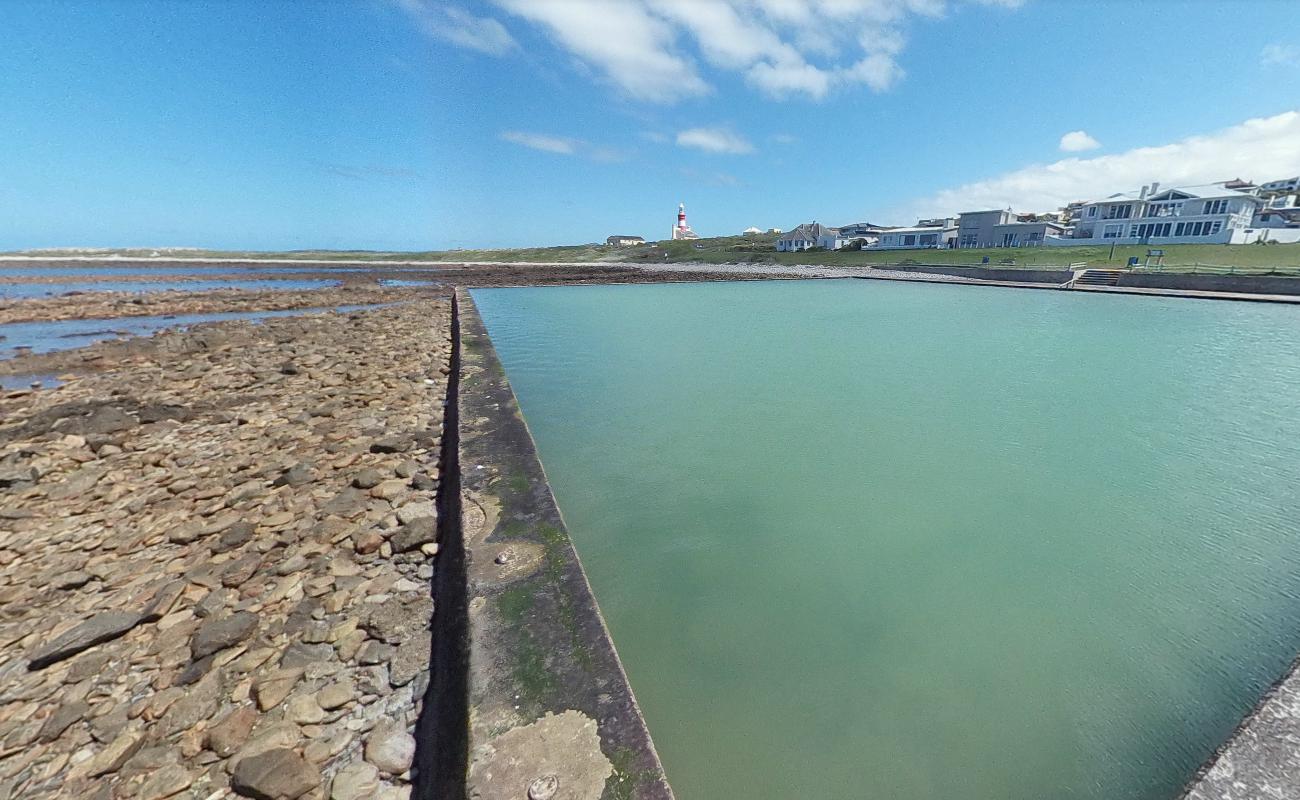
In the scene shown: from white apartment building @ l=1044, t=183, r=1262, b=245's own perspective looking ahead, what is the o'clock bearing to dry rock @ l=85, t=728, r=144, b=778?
The dry rock is roughly at 12 o'clock from the white apartment building.

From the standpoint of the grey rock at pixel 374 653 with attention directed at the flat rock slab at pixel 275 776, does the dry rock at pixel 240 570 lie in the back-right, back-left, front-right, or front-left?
back-right

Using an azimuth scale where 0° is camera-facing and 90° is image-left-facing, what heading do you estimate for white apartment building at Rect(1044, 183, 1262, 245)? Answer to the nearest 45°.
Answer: approximately 0°

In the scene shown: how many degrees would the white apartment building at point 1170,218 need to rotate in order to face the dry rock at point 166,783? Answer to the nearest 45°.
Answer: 0° — it already faces it

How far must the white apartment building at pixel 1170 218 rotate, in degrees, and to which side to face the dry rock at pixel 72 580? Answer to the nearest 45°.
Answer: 0° — it already faces it

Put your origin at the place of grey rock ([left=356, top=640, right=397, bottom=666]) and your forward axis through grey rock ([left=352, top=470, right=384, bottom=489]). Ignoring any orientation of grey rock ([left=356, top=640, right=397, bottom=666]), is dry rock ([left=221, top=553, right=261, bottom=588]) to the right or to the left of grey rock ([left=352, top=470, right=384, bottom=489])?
left

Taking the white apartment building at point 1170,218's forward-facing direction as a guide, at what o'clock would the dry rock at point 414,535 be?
The dry rock is roughly at 12 o'clock from the white apartment building.

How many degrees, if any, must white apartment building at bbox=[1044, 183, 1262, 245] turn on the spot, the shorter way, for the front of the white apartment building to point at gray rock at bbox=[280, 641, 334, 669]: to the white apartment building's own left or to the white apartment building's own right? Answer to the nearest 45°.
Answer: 0° — it already faces it

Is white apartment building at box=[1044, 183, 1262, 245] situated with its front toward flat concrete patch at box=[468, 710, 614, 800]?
yes

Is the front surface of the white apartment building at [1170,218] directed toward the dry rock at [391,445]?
yes

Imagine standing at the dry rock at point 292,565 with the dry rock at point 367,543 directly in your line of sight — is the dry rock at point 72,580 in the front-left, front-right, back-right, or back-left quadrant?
back-left

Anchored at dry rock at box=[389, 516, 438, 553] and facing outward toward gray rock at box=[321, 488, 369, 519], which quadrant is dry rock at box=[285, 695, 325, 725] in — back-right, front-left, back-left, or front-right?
back-left

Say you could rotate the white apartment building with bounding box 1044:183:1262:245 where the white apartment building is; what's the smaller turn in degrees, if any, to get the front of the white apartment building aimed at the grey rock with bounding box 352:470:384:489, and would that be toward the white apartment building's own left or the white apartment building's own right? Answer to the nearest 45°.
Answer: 0° — it already faces it

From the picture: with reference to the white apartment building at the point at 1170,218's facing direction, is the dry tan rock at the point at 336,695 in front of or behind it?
in front
